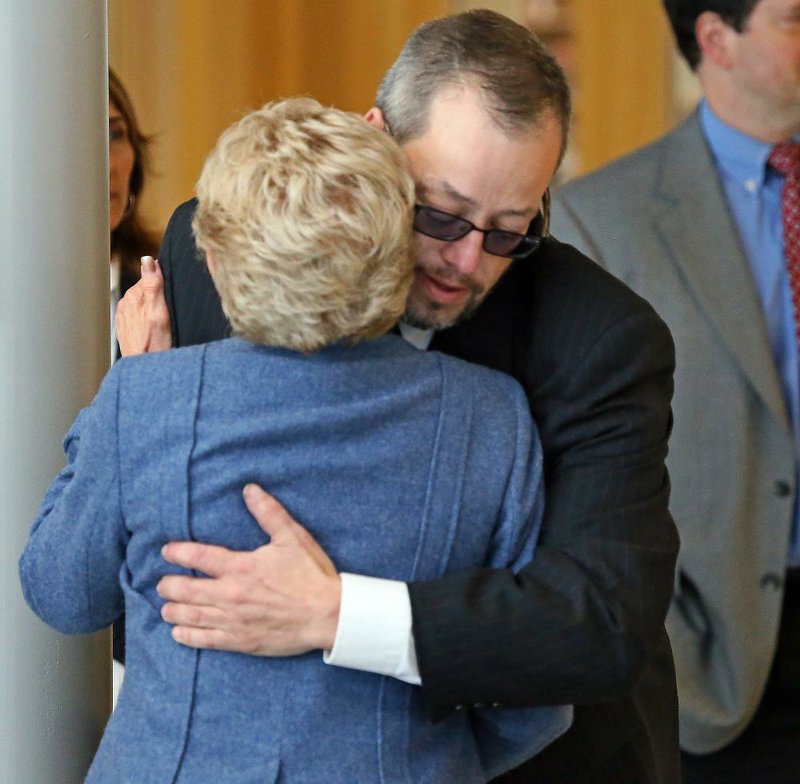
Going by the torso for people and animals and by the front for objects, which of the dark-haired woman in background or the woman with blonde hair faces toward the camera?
the dark-haired woman in background

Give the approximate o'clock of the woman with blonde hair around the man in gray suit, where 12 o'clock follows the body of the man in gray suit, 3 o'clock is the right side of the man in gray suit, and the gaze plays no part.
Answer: The woman with blonde hair is roughly at 2 o'clock from the man in gray suit.

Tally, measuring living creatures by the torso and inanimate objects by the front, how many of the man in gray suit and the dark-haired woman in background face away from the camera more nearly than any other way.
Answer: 0

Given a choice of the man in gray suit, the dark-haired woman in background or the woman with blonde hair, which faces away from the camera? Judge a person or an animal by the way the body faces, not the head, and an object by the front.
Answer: the woman with blonde hair

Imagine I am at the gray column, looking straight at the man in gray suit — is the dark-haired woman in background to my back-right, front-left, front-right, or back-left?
front-left

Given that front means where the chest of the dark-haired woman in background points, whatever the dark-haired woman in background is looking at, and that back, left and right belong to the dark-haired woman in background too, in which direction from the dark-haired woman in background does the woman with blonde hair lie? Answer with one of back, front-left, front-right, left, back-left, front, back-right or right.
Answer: front

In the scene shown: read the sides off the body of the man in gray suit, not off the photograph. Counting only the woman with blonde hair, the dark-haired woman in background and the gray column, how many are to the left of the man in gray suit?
0

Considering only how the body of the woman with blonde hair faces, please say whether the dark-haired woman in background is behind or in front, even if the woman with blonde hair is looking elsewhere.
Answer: in front

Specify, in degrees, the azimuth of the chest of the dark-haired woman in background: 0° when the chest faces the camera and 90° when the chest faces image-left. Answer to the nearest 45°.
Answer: approximately 0°

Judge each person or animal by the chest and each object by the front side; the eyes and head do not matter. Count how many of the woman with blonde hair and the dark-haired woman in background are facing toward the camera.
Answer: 1

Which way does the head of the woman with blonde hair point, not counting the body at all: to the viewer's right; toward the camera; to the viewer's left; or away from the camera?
away from the camera

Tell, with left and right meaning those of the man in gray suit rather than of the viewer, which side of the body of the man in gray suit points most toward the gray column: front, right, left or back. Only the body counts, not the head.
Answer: right

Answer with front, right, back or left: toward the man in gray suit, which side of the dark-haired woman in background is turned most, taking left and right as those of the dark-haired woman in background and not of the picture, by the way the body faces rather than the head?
left

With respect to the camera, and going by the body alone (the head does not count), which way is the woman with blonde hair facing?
away from the camera

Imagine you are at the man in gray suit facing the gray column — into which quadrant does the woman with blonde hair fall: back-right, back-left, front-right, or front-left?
front-left
